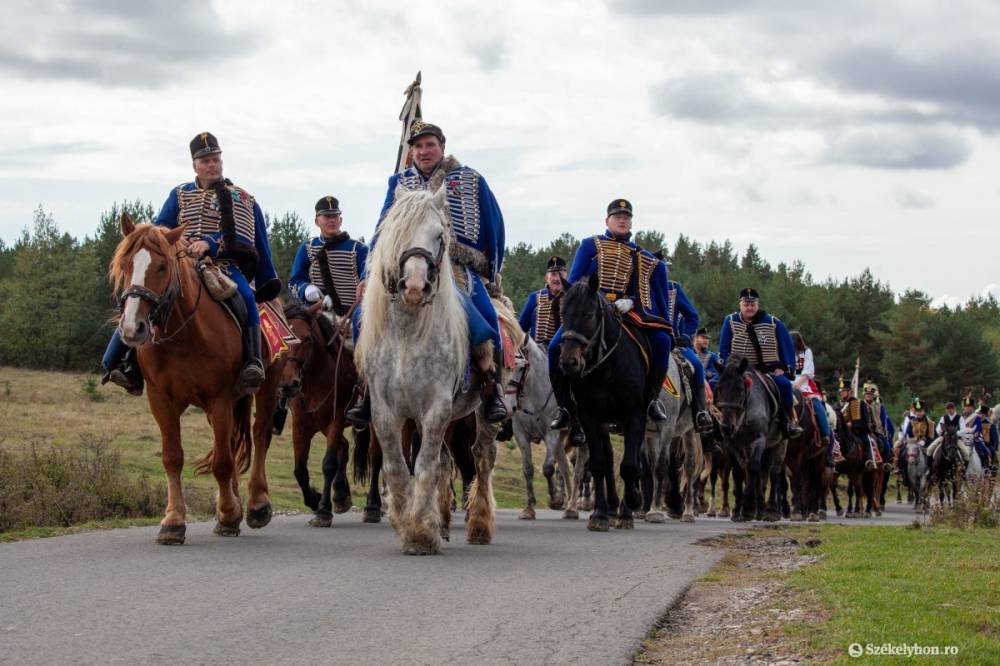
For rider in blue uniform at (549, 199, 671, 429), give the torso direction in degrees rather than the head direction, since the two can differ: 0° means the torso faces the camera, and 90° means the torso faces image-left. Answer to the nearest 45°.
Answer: approximately 0°

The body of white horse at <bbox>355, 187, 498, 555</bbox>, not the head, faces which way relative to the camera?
toward the camera

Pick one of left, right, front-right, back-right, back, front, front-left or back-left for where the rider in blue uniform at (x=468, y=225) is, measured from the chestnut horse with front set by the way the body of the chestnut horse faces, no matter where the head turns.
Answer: back-left

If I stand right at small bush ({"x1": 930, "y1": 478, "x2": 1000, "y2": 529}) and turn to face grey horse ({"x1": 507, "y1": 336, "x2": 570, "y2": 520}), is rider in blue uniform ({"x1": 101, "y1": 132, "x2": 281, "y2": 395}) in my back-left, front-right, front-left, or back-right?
front-left

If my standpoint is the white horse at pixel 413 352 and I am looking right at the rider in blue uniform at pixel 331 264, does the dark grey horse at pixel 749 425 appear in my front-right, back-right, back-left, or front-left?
front-right

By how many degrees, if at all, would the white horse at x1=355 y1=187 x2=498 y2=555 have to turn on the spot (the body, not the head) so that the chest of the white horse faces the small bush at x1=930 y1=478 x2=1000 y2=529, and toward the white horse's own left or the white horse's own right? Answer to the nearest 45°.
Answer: approximately 135° to the white horse's own left

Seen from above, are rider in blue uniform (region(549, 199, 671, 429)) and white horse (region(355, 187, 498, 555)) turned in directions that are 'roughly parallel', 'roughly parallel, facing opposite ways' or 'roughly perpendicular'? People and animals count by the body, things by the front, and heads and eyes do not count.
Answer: roughly parallel

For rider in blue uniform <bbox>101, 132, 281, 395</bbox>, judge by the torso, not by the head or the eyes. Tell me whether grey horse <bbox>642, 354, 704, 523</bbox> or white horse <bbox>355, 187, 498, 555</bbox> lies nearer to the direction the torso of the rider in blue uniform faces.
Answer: the white horse

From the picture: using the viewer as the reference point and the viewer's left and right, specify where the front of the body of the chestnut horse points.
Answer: facing the viewer and to the left of the viewer

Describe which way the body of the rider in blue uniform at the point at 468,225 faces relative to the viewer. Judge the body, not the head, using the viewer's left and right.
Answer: facing the viewer

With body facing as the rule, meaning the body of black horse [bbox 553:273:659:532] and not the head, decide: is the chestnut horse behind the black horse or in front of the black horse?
in front

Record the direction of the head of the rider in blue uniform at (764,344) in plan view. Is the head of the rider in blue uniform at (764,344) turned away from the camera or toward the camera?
toward the camera

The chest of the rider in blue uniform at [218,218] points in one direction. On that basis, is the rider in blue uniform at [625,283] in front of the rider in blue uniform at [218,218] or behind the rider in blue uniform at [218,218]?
behind

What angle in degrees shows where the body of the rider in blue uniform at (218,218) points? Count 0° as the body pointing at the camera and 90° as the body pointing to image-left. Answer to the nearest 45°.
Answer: approximately 45°

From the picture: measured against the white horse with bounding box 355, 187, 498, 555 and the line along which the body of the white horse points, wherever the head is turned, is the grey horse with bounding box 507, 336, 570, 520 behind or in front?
behind

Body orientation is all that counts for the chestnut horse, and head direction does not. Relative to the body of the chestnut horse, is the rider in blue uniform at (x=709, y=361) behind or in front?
behind

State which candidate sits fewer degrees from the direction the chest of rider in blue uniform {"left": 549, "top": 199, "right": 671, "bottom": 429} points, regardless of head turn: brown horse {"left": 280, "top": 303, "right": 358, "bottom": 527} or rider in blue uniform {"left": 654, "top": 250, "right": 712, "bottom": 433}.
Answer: the brown horse

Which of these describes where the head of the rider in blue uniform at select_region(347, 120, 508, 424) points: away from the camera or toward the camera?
toward the camera
